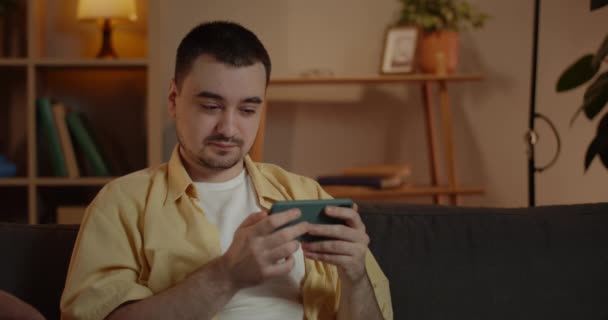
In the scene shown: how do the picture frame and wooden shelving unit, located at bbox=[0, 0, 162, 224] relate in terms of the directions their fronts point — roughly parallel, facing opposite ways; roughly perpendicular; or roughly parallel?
roughly parallel

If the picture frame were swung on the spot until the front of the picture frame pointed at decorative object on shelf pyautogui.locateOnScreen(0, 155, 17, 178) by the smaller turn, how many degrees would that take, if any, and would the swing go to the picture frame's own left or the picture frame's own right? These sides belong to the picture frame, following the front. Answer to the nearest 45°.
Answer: approximately 90° to the picture frame's own right

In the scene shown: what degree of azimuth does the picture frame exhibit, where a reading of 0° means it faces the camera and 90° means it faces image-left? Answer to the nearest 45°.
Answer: approximately 0°

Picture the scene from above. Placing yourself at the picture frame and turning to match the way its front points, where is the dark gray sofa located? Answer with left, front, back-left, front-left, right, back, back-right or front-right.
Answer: front

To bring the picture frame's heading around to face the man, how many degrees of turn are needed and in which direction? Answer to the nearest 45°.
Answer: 0° — it already faces them

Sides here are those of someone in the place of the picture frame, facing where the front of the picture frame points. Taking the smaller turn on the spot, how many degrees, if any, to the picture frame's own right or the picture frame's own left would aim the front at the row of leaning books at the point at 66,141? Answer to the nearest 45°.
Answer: approximately 90° to the picture frame's own right

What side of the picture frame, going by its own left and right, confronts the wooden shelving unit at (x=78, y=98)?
right

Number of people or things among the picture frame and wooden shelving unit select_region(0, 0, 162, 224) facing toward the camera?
2

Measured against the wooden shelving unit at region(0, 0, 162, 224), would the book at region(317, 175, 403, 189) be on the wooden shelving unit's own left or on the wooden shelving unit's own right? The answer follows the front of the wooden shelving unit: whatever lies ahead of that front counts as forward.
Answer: on the wooden shelving unit's own left

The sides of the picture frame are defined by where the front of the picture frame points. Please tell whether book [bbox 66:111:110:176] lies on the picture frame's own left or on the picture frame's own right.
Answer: on the picture frame's own right

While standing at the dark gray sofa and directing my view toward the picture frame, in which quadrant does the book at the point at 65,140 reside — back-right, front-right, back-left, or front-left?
front-left
